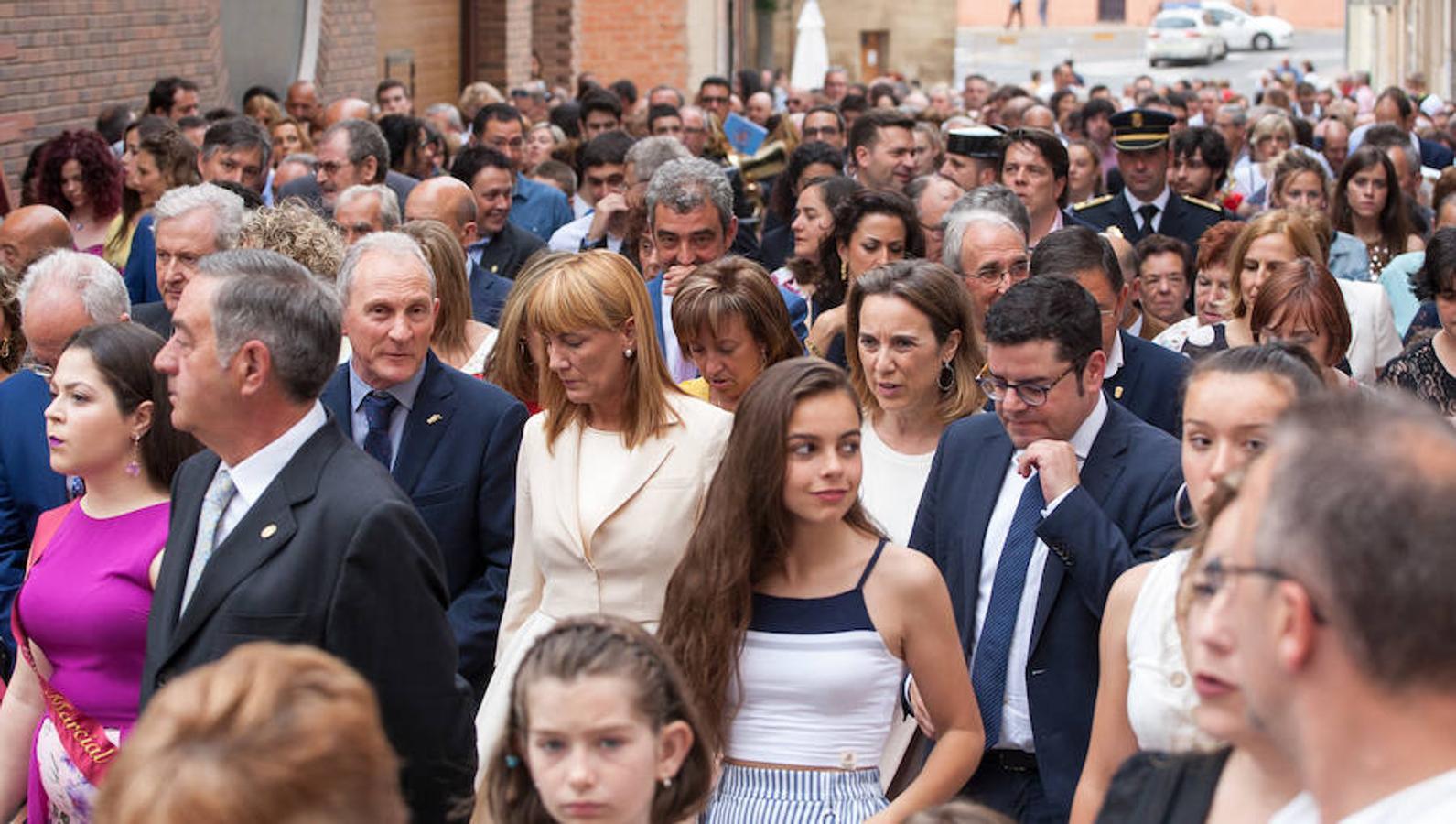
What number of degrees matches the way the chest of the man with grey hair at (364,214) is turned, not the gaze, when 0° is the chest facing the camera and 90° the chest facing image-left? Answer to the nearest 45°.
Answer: approximately 45°

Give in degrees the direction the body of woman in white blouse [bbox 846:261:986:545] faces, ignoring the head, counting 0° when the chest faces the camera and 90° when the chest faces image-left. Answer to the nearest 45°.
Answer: approximately 45°

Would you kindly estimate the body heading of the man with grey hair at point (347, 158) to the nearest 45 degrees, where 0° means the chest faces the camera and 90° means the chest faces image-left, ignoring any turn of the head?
approximately 45°

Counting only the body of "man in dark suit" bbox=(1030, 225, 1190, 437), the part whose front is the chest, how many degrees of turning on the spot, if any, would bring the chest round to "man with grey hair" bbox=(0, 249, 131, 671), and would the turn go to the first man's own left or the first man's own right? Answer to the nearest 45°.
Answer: approximately 45° to the first man's own right

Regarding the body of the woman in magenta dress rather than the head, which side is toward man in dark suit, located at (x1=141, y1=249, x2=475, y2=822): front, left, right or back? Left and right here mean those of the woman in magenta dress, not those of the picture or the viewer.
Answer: left

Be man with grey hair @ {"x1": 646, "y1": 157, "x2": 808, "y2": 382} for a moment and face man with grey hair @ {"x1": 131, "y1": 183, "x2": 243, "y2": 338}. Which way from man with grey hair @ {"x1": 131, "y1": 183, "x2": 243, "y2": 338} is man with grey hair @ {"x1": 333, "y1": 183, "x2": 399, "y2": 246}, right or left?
right

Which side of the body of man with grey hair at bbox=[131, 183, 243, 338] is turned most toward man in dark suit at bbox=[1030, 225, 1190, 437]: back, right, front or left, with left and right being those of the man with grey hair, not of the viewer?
left

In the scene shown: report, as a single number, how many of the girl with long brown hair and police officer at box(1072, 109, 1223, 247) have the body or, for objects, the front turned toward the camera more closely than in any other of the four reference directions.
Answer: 2

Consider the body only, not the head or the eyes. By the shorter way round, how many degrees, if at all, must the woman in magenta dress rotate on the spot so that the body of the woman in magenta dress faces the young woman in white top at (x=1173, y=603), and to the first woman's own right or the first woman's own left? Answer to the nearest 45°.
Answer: approximately 90° to the first woman's own left

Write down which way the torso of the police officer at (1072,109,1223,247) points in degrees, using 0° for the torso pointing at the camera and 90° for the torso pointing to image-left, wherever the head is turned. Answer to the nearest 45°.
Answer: approximately 0°
